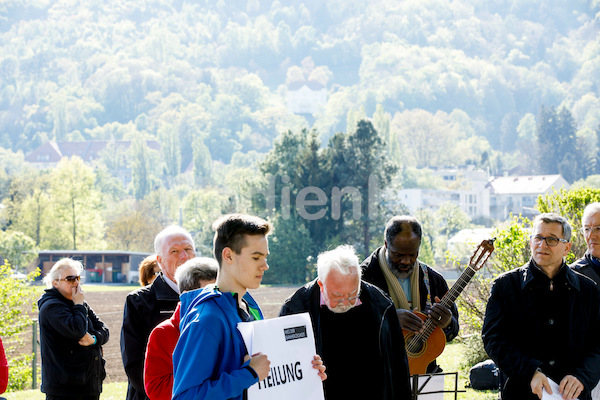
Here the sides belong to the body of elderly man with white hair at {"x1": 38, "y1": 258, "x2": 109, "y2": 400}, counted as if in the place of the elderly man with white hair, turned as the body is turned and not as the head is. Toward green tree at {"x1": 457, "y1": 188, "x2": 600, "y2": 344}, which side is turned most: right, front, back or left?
left

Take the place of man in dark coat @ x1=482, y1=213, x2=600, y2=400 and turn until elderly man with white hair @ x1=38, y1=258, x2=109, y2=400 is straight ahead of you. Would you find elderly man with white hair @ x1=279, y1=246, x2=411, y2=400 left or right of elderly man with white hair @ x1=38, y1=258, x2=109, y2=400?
left

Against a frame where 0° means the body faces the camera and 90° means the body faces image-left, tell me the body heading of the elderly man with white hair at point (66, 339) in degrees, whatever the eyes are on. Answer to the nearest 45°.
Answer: approximately 315°

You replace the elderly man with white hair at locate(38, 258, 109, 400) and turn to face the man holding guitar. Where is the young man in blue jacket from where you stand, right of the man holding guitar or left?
right

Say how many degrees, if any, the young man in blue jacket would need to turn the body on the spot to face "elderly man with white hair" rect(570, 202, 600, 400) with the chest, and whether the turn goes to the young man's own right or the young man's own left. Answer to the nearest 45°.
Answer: approximately 45° to the young man's own left

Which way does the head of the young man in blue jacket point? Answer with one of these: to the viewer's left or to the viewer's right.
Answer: to the viewer's right

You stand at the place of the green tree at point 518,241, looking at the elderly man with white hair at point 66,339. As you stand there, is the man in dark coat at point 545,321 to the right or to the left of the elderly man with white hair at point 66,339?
left
